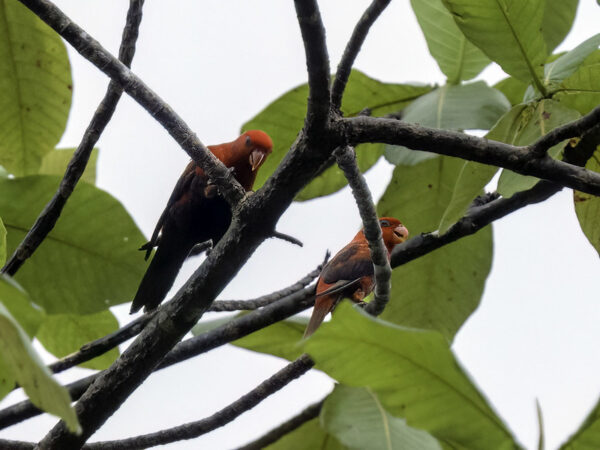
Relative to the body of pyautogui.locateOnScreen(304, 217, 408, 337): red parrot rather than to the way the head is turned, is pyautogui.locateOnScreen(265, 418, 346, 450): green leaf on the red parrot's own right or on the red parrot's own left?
on the red parrot's own right

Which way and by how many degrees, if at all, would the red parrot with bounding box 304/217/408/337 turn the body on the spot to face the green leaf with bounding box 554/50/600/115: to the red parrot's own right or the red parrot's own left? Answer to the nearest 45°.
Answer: approximately 45° to the red parrot's own right

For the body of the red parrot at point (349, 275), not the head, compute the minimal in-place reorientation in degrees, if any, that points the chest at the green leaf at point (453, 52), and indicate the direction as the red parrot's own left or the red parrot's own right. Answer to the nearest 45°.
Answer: approximately 45° to the red parrot's own right

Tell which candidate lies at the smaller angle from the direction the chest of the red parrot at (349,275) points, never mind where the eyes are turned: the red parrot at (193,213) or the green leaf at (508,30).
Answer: the green leaf

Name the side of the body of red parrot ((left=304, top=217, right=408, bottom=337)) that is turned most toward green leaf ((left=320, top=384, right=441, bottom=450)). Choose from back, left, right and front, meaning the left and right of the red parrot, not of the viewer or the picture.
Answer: right

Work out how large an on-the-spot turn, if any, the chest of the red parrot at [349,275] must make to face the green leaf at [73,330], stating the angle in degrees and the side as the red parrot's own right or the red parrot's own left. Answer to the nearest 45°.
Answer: approximately 135° to the red parrot's own right

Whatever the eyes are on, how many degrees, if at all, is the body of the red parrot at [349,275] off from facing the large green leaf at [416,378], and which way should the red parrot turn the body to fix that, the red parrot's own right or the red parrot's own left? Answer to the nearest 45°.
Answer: approximately 90° to the red parrot's own right

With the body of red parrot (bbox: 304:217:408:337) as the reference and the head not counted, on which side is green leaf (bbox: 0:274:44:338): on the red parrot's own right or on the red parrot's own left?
on the red parrot's own right

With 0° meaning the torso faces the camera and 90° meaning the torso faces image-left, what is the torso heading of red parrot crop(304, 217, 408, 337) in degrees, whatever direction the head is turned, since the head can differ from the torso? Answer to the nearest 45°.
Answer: approximately 270°
